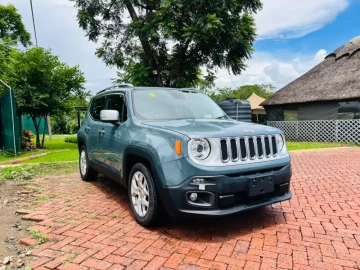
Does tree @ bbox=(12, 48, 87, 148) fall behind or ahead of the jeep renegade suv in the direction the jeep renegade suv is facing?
behind

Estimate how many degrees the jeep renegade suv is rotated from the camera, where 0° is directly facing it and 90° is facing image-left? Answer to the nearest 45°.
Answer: approximately 315°

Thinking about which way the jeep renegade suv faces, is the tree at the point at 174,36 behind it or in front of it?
behind

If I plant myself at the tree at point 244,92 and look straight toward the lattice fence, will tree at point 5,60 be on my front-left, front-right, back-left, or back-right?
front-right

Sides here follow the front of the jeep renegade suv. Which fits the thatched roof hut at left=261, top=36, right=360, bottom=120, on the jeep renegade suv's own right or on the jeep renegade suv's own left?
on the jeep renegade suv's own left

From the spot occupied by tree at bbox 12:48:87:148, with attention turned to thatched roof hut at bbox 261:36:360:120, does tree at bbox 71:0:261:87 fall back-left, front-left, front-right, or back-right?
front-left

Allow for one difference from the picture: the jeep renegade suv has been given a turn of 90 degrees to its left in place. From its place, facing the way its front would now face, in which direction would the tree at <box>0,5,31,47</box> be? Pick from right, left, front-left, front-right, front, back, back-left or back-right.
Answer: left

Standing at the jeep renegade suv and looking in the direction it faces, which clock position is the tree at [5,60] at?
The tree is roughly at 6 o'clock from the jeep renegade suv.

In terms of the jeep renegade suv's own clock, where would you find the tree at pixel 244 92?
The tree is roughly at 8 o'clock from the jeep renegade suv.
